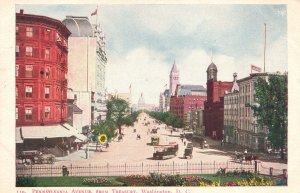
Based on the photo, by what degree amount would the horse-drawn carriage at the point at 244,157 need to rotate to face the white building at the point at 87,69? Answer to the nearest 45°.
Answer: approximately 135° to its left

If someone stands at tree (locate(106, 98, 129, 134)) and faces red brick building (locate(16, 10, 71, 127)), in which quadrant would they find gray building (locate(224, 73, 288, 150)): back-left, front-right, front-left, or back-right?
front-left

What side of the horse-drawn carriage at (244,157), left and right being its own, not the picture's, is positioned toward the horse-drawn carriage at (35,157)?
back
